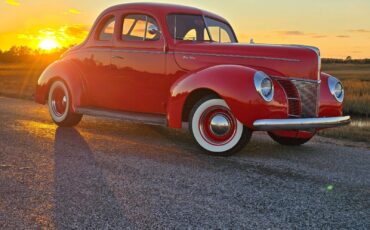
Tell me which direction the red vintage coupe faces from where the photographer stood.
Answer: facing the viewer and to the right of the viewer
